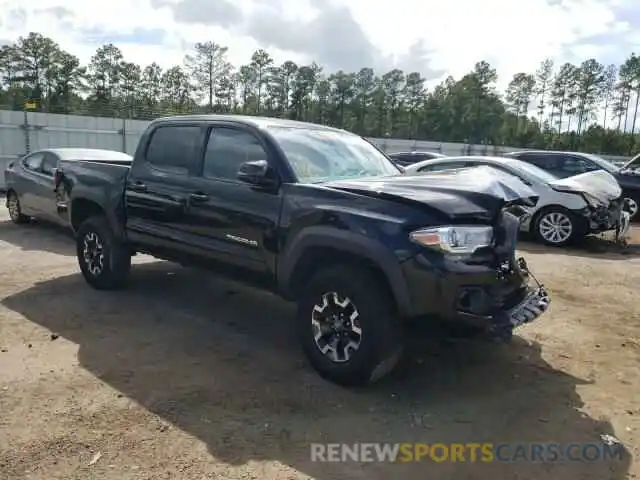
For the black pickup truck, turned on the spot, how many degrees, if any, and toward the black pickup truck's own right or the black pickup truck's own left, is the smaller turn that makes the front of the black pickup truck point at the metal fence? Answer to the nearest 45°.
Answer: approximately 180°

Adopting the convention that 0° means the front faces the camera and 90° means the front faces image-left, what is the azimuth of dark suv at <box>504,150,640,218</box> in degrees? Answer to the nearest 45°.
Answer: approximately 270°

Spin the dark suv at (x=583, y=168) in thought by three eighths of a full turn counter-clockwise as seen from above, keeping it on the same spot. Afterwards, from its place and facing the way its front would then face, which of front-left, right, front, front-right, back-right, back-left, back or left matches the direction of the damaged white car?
back-left

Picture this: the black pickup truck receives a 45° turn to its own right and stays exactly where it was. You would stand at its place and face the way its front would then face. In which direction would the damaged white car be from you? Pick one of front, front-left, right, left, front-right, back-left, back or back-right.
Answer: back-left

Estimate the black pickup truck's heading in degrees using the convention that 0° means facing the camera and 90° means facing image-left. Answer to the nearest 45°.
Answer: approximately 315°

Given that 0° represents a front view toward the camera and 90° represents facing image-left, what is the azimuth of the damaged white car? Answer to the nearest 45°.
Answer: approximately 270°

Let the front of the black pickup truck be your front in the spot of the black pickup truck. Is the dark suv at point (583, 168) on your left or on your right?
on your left
